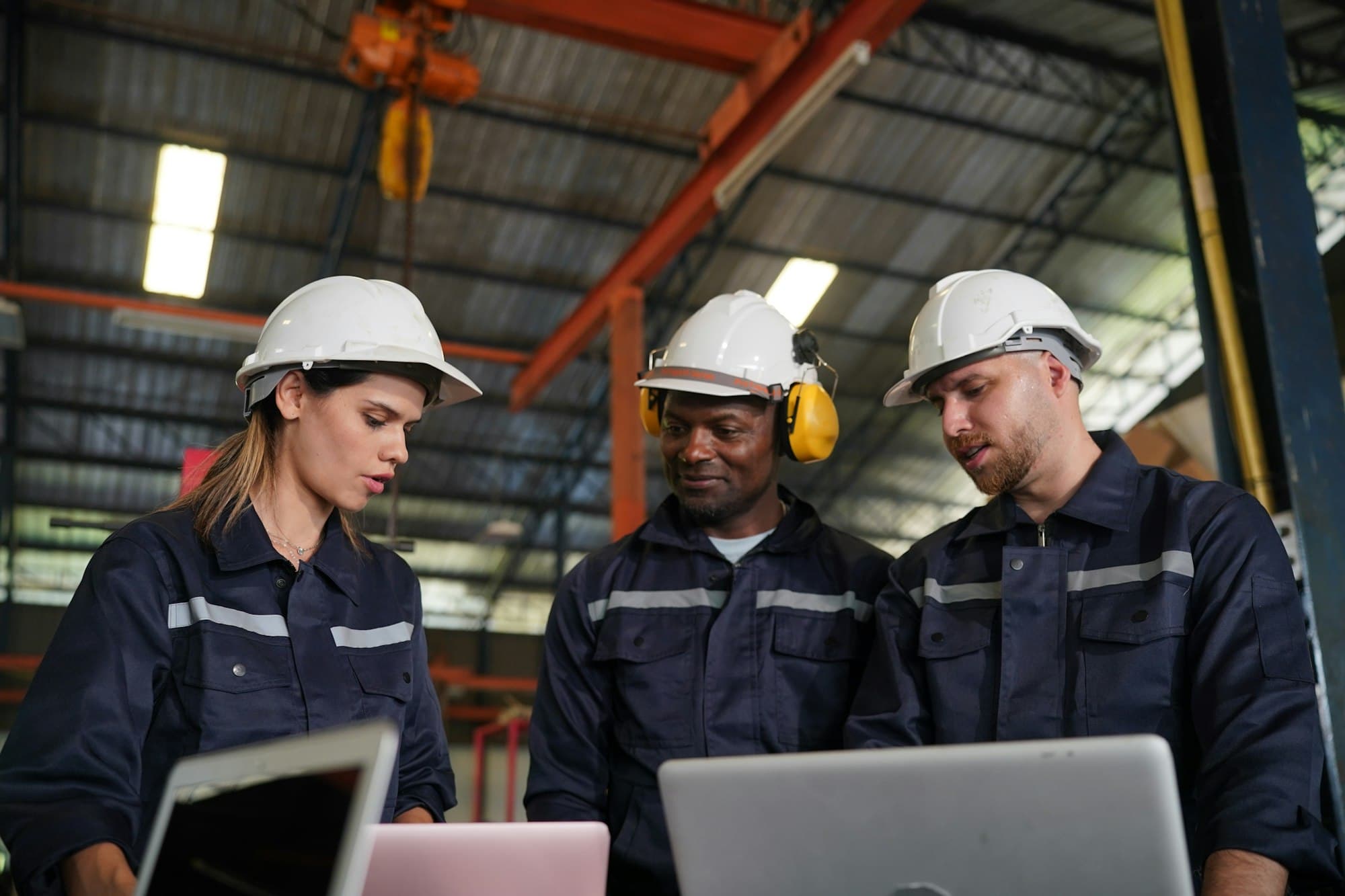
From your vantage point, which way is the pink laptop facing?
away from the camera

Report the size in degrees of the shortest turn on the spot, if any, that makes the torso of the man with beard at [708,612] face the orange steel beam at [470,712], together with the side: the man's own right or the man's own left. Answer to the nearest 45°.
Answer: approximately 180°

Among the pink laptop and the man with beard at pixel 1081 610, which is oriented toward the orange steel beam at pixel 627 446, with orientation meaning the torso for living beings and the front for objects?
the pink laptop

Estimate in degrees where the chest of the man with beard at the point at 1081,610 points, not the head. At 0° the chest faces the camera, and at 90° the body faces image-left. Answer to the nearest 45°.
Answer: approximately 45°

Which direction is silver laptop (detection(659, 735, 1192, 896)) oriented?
away from the camera

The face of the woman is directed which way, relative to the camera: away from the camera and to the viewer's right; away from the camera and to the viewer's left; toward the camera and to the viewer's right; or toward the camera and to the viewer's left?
toward the camera and to the viewer's right

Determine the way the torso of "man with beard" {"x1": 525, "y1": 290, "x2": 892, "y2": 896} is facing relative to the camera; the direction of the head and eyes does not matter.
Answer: toward the camera

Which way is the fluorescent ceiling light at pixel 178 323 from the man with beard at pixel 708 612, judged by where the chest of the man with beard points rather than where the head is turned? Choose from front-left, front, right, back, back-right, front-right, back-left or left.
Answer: back-right

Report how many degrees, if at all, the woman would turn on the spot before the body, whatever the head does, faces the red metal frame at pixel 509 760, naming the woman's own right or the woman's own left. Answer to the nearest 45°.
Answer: approximately 135° to the woman's own left

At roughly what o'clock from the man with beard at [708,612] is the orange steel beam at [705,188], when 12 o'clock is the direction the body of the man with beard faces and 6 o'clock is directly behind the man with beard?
The orange steel beam is roughly at 6 o'clock from the man with beard.

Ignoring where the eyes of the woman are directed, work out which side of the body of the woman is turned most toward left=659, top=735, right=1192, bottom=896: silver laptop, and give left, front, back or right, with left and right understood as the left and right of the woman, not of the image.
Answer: front

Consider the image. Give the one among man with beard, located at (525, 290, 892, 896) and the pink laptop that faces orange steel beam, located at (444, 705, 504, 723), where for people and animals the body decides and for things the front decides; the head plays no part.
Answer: the pink laptop

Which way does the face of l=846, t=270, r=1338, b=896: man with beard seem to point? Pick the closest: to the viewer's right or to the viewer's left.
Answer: to the viewer's left

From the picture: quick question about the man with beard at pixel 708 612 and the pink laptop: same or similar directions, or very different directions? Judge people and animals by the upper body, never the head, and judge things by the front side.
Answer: very different directions

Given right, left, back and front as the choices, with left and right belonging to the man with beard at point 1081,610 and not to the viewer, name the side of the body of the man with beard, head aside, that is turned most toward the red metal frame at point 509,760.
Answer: right

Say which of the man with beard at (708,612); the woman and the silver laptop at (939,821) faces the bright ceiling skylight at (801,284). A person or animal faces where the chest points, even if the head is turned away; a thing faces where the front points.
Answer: the silver laptop

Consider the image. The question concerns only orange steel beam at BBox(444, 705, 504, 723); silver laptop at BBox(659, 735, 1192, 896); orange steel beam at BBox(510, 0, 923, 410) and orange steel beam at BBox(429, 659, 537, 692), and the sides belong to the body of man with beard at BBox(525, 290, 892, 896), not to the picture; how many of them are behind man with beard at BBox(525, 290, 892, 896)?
3
